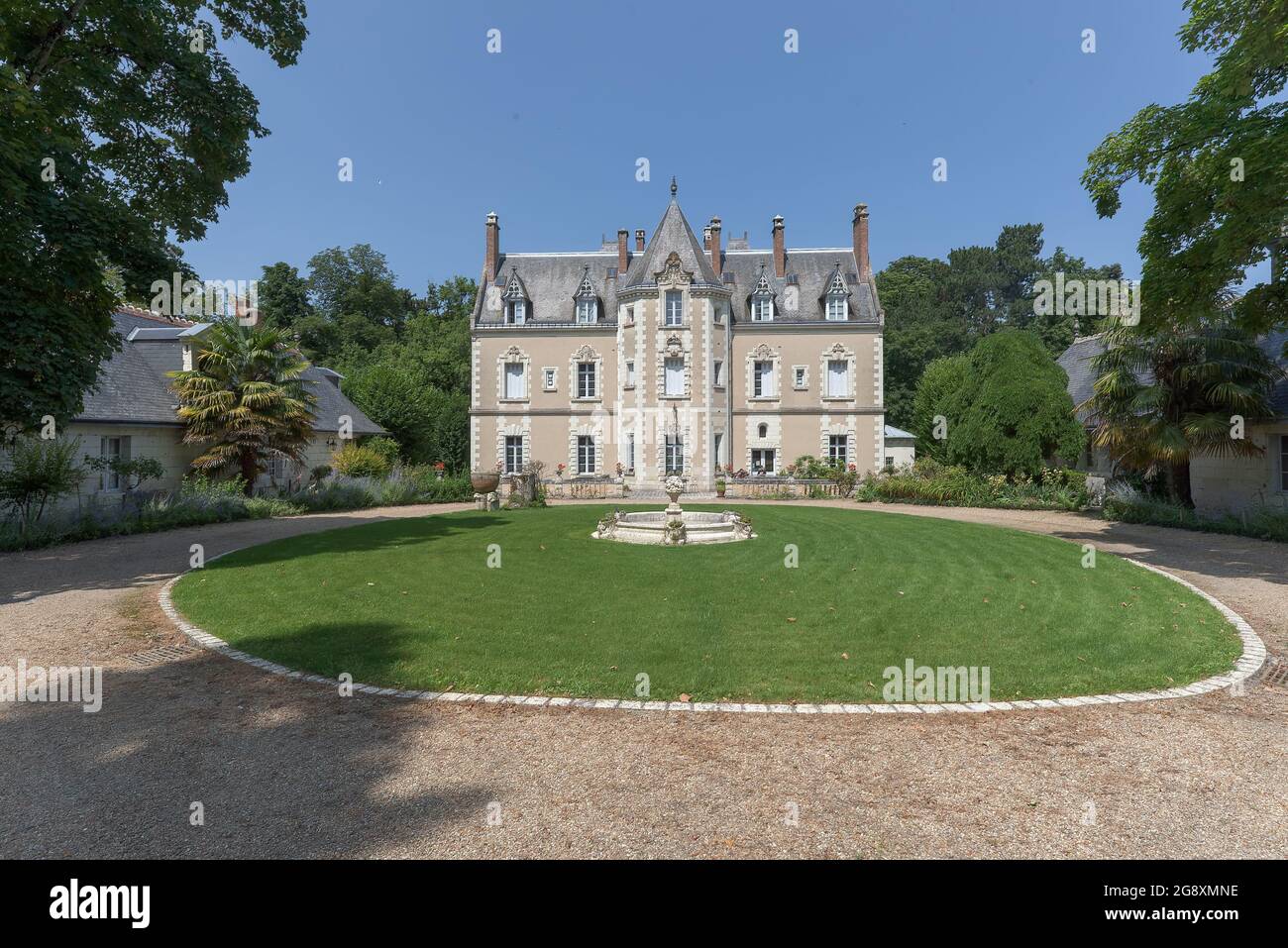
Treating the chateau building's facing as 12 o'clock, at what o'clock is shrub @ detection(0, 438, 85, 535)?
The shrub is roughly at 1 o'clock from the chateau building.

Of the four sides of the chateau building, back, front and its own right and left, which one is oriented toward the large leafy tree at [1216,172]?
front

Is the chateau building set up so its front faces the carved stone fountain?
yes

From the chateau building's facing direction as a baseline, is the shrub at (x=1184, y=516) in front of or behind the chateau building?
in front

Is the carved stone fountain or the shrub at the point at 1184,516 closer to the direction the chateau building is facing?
the carved stone fountain

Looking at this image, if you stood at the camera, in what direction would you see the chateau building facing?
facing the viewer

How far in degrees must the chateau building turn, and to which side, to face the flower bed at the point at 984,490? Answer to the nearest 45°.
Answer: approximately 45° to its left

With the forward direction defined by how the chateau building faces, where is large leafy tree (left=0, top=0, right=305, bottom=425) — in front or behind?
in front
